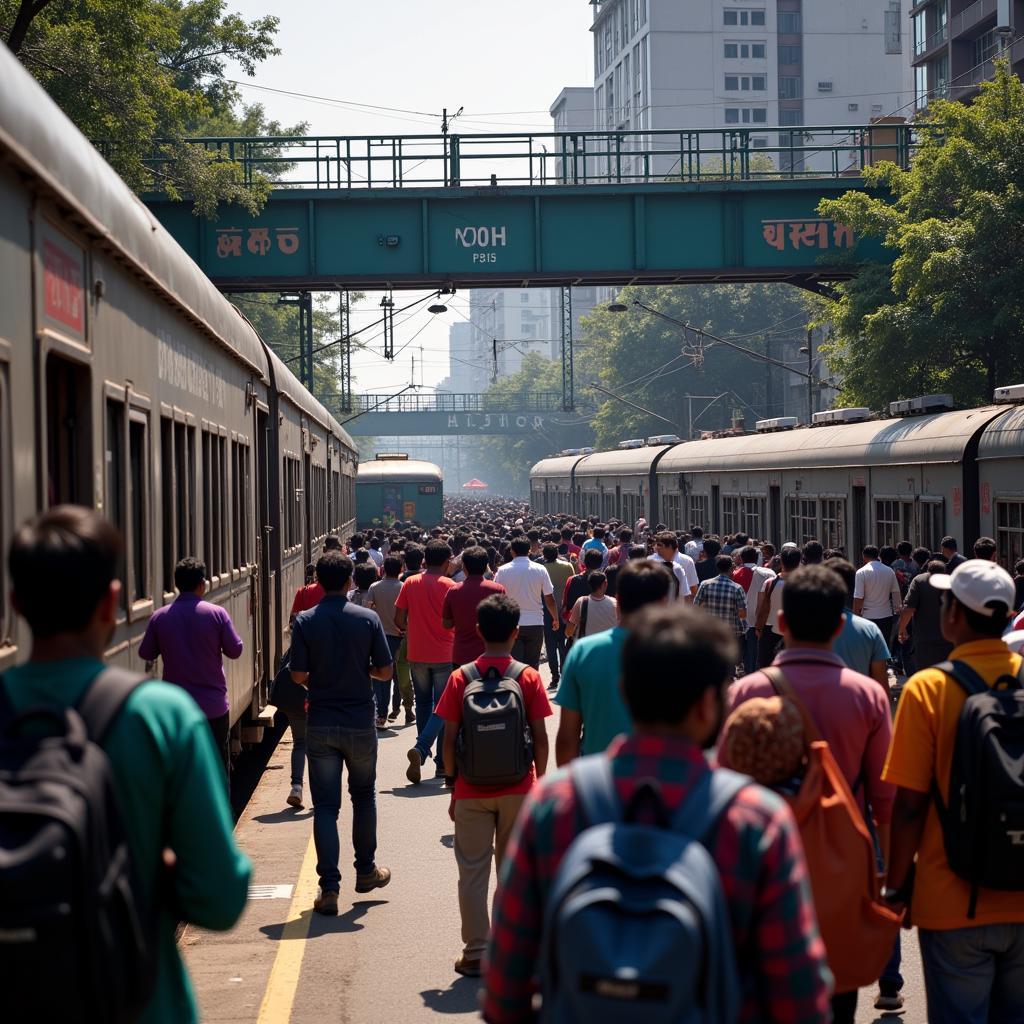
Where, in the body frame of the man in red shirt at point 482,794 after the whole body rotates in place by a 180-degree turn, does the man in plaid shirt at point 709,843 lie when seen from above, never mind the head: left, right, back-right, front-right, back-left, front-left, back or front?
front

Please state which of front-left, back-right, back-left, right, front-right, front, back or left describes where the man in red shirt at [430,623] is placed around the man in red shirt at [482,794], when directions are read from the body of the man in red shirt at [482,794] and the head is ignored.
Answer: front

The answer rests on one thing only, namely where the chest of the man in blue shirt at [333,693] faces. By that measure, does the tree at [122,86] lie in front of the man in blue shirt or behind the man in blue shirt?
in front

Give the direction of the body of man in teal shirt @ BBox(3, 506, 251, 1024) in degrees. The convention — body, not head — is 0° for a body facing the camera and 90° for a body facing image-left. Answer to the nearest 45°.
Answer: approximately 180°

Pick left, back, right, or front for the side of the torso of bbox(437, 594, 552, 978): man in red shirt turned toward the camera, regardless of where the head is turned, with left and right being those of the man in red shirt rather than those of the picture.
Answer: back

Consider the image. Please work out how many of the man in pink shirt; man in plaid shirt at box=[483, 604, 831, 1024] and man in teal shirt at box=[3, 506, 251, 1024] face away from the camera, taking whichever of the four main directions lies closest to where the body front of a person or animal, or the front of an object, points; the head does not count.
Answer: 3

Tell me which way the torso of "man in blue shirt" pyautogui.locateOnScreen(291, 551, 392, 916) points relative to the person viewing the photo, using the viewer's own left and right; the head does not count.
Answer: facing away from the viewer

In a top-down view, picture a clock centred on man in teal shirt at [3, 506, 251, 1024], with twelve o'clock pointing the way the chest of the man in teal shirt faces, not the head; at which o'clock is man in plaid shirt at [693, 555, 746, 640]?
The man in plaid shirt is roughly at 1 o'clock from the man in teal shirt.

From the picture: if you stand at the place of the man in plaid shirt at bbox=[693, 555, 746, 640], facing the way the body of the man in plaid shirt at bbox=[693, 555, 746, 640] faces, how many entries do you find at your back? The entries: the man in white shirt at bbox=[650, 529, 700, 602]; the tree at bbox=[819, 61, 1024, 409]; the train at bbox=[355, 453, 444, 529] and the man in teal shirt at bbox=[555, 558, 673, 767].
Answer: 1

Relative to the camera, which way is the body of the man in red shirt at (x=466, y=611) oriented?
away from the camera

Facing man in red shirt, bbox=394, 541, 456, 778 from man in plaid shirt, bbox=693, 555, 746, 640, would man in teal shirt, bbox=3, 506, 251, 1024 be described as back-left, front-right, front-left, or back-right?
front-left

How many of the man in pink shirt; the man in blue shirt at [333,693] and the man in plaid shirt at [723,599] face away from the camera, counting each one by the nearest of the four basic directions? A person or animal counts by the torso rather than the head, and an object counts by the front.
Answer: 3

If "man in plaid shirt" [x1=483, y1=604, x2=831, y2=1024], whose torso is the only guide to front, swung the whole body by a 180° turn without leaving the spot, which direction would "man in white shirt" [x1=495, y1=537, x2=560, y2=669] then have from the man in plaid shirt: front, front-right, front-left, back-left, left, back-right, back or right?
back

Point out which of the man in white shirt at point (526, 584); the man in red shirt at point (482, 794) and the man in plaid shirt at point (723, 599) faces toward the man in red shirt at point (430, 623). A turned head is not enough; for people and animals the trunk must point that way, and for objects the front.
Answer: the man in red shirt at point (482, 794)

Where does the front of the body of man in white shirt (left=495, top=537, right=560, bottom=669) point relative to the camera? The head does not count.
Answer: away from the camera

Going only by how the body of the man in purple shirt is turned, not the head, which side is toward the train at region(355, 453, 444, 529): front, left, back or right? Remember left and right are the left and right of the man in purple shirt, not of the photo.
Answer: front

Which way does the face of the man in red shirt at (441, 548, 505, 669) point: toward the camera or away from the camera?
away from the camera

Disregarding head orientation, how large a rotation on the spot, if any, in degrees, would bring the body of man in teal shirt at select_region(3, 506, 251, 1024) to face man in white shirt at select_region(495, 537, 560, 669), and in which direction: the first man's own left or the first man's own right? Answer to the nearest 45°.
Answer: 0° — they already face them

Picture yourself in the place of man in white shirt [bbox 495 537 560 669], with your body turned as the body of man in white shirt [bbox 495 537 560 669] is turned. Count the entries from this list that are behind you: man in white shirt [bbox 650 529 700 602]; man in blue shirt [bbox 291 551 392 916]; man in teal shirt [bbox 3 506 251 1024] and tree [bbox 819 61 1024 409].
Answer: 2
